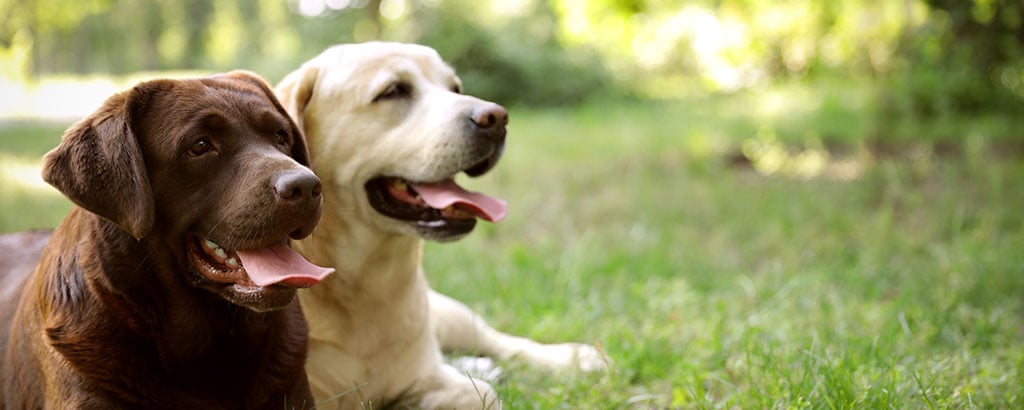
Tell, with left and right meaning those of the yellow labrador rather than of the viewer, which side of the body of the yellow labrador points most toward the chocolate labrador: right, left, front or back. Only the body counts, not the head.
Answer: right

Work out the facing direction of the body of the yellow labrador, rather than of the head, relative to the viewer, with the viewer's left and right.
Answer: facing the viewer and to the right of the viewer

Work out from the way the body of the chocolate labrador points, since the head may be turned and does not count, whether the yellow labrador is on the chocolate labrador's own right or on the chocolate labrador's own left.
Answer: on the chocolate labrador's own left

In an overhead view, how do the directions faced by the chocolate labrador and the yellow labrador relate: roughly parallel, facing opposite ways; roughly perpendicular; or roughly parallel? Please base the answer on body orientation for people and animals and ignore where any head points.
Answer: roughly parallel

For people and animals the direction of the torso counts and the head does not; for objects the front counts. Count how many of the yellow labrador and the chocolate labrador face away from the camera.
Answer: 0
